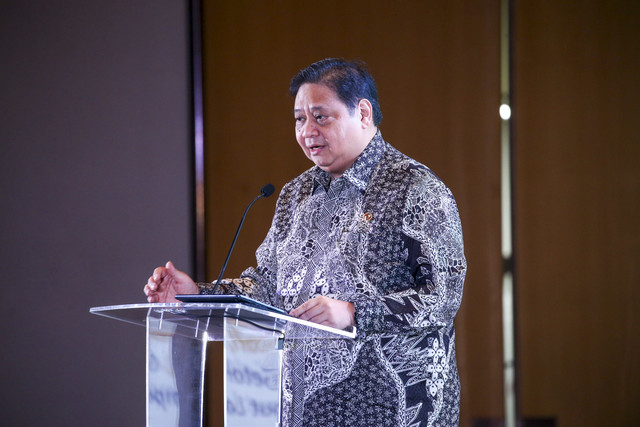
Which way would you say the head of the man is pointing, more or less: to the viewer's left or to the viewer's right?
to the viewer's left

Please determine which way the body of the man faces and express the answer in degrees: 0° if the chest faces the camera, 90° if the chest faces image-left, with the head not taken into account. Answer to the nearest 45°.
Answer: approximately 45°
